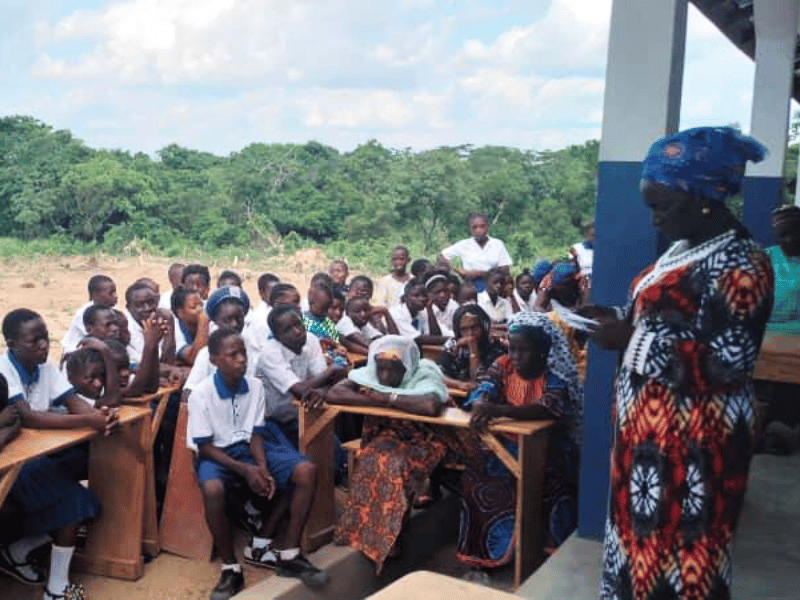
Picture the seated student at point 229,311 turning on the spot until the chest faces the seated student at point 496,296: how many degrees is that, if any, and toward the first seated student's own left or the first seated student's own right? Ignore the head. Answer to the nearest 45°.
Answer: approximately 90° to the first seated student's own left

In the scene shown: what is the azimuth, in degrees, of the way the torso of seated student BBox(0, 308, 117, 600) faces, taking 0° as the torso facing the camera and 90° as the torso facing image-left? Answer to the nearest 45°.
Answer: approximately 315°

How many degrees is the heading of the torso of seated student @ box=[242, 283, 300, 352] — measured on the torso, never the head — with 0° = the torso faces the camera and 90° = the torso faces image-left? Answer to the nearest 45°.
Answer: approximately 315°

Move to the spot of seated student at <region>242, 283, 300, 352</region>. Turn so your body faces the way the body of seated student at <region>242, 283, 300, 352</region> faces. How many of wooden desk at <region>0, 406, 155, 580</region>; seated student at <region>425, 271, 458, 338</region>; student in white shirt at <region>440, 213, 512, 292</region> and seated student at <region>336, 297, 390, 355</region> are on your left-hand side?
3

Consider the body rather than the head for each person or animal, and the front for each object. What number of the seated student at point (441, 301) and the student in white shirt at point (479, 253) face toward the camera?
2

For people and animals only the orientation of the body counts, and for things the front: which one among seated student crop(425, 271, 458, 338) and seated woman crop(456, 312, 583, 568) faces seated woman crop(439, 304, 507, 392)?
seated student crop(425, 271, 458, 338)

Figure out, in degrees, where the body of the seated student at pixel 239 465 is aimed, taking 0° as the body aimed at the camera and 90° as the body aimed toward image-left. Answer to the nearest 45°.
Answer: approximately 315°

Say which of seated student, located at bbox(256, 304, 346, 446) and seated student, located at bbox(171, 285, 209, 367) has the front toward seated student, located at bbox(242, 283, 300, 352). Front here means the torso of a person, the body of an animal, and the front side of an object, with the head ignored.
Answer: seated student, located at bbox(171, 285, 209, 367)

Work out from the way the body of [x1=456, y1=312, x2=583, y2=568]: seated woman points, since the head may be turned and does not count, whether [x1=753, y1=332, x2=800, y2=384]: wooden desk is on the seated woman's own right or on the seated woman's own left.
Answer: on the seated woman's own left

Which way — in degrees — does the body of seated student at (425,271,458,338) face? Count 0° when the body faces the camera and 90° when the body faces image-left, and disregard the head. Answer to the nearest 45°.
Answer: approximately 0°
